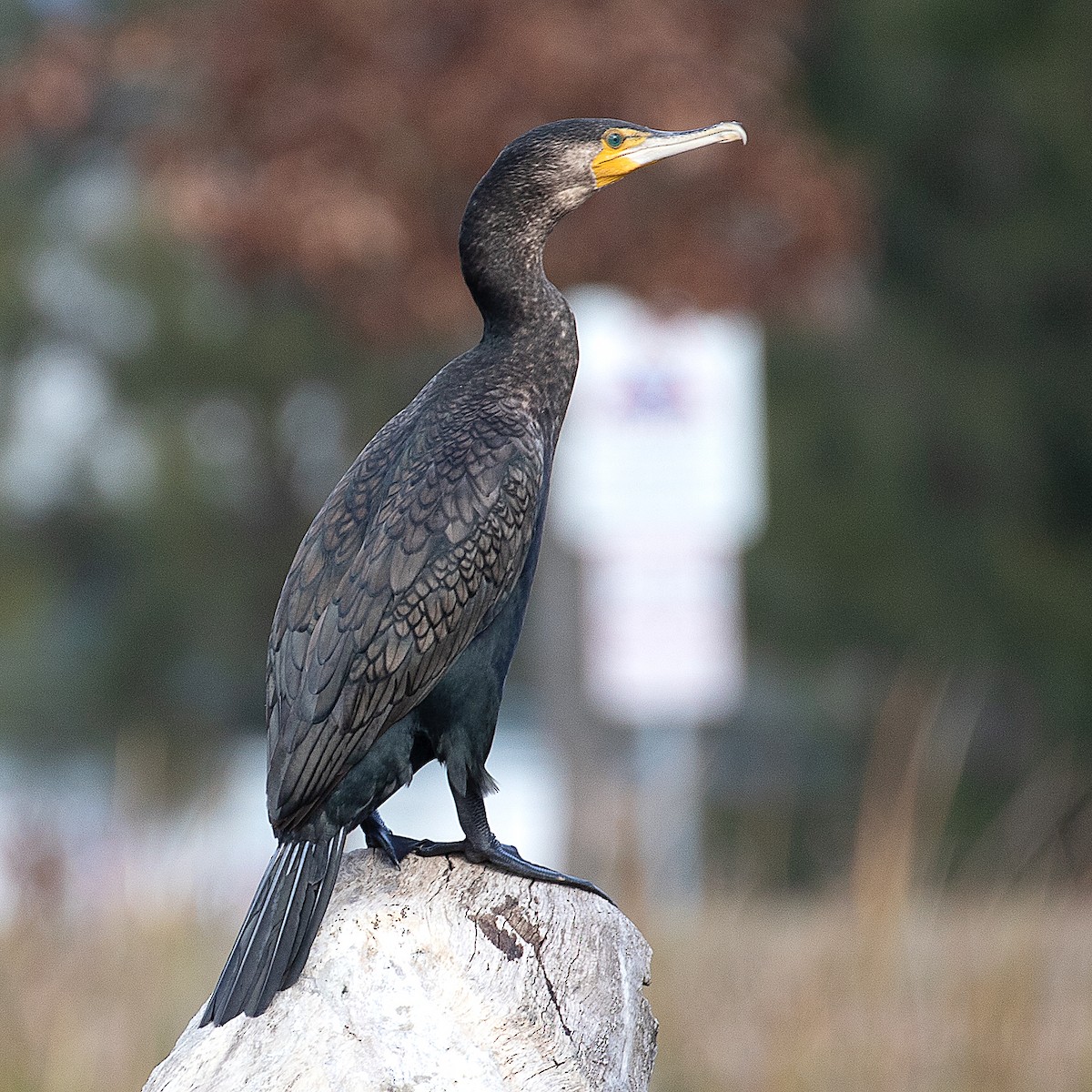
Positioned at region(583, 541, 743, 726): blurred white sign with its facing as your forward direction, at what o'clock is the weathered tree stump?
The weathered tree stump is roughly at 12 o'clock from the blurred white sign.

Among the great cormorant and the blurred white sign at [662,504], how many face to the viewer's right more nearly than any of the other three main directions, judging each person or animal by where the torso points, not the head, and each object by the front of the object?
1

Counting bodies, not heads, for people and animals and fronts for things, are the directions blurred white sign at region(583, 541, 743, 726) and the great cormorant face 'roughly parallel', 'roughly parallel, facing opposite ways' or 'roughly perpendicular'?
roughly perpendicular

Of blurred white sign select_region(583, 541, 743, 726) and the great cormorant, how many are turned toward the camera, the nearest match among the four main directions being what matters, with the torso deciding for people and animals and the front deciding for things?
1

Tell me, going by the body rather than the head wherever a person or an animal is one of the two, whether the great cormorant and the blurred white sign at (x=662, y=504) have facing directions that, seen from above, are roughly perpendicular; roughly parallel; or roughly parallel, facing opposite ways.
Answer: roughly perpendicular

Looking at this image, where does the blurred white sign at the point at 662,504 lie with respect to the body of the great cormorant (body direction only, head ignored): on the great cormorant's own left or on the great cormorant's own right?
on the great cormorant's own left

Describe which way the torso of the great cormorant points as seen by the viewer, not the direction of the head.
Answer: to the viewer's right

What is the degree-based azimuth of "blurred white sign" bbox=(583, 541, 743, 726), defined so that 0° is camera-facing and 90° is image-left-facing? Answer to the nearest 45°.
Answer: approximately 0°

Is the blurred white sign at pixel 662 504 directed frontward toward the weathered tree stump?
yes

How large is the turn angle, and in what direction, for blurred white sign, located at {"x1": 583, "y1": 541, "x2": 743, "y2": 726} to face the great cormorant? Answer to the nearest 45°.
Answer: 0° — it already faces it
